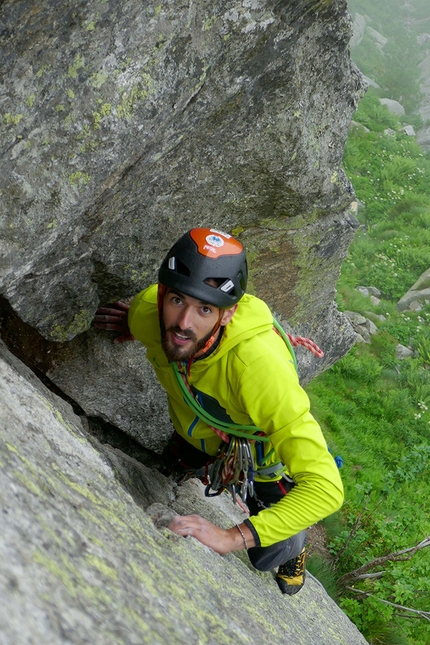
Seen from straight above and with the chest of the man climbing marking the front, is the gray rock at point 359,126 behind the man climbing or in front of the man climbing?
behind

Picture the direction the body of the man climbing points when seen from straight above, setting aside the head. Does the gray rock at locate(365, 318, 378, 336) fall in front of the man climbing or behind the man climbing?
behind

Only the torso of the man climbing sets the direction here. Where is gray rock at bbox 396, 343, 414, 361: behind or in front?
behind

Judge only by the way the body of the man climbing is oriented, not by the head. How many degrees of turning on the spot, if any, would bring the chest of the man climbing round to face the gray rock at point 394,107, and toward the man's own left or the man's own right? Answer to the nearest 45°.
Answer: approximately 180°

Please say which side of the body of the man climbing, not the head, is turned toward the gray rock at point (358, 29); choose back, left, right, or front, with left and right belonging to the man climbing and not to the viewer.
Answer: back

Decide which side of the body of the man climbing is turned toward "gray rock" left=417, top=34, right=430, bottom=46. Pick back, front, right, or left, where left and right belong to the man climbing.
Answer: back

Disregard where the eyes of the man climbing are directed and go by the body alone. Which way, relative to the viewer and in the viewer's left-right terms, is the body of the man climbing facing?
facing the viewer and to the left of the viewer

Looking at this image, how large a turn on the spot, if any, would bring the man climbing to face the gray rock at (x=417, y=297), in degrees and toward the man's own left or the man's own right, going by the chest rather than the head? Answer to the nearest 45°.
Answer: approximately 180°
